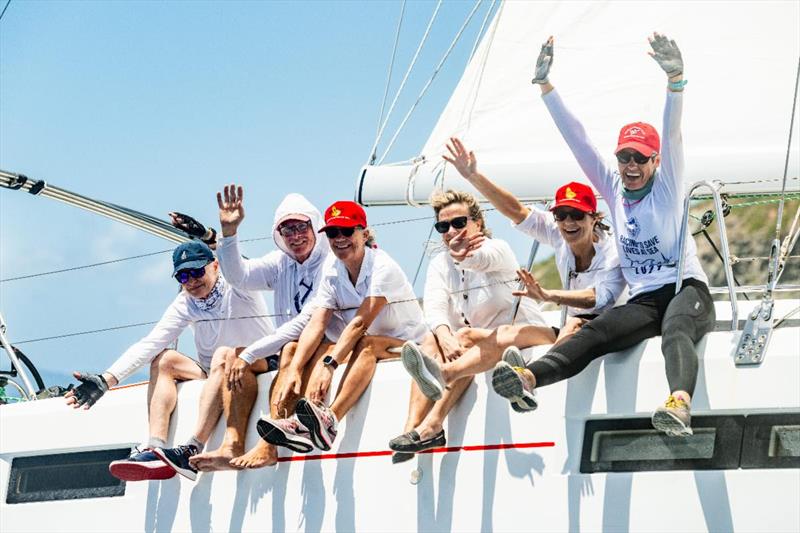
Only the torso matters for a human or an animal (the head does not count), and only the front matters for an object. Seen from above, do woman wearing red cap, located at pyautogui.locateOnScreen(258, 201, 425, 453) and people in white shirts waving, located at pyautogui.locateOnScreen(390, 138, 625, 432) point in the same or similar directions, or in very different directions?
same or similar directions

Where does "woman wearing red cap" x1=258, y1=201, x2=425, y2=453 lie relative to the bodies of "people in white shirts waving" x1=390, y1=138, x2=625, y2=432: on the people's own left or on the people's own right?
on the people's own right

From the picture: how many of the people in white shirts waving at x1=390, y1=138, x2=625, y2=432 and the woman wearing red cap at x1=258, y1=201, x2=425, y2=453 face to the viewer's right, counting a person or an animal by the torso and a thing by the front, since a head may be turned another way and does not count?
0

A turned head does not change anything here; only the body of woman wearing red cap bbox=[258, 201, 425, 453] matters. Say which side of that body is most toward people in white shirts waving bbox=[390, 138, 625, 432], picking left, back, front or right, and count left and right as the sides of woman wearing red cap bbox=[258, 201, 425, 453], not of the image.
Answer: left

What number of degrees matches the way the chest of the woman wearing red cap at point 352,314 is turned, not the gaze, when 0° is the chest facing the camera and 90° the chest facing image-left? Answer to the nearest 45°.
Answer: approximately 45°

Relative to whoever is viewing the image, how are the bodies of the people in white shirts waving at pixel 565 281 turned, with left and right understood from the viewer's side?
facing the viewer and to the left of the viewer
